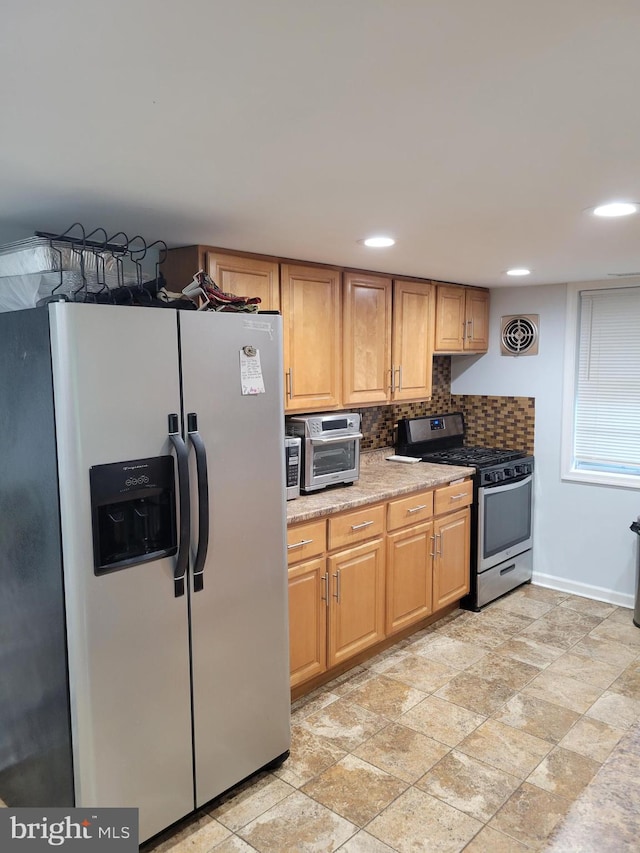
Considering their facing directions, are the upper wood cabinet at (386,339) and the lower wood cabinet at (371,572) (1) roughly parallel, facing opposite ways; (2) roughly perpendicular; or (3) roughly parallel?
roughly parallel

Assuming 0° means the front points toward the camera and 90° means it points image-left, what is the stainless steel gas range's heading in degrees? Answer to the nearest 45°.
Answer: approximately 315°

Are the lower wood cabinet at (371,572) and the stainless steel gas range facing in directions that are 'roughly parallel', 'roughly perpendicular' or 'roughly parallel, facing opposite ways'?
roughly parallel

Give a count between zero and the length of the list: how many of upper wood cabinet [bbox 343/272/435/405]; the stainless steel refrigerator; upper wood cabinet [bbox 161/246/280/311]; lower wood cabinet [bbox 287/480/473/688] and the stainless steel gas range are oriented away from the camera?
0

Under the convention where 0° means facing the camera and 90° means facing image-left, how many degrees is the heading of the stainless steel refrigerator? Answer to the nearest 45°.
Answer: approximately 315°

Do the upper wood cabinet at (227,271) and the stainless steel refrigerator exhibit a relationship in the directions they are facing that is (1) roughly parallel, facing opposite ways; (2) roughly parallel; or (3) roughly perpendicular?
roughly parallel

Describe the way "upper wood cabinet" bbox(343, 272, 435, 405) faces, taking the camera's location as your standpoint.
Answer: facing the viewer and to the right of the viewer

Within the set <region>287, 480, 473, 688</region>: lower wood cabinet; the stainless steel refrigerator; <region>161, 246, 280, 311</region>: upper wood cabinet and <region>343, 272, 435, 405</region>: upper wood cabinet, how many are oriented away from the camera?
0

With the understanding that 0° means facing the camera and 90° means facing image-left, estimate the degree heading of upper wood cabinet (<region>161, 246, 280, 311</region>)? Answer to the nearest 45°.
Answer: approximately 315°

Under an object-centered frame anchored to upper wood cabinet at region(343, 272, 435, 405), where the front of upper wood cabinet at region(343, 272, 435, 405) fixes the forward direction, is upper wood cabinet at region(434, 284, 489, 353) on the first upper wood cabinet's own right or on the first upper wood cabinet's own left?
on the first upper wood cabinet's own left
